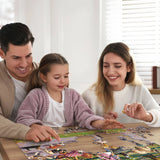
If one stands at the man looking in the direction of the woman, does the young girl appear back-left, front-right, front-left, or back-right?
front-right

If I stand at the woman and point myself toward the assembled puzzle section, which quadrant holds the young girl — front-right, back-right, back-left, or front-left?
front-right

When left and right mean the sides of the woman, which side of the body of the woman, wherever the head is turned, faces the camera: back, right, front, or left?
front

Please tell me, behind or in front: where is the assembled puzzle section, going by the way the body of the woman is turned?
in front

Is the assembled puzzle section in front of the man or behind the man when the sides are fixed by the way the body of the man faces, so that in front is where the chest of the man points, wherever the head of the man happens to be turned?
in front

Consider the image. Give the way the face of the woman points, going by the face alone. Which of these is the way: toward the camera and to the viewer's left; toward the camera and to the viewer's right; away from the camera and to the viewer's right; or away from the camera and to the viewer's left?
toward the camera and to the viewer's left

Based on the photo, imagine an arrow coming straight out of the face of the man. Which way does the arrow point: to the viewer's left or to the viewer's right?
to the viewer's right

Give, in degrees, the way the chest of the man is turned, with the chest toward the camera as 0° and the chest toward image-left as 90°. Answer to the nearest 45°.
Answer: approximately 315°

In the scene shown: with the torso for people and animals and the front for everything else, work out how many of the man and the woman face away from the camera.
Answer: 0

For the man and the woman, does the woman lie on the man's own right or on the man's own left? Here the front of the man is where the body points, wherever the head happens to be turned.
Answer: on the man's own left

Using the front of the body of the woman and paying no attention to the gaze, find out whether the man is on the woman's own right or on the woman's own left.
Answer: on the woman's own right
